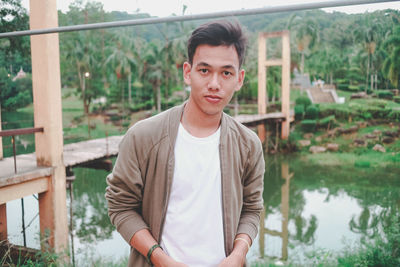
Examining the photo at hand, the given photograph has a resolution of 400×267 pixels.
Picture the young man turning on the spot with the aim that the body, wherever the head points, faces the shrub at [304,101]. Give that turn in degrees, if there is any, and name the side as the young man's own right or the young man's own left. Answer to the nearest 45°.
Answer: approximately 180°

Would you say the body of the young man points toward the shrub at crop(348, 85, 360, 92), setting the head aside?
no

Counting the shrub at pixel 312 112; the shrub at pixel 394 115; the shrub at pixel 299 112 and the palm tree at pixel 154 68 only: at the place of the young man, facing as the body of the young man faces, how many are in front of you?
0

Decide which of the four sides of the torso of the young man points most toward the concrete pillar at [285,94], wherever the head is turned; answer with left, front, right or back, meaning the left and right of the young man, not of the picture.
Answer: back

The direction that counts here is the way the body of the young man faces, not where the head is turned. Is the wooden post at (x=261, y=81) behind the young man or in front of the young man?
behind

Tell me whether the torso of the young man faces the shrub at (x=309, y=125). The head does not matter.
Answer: no

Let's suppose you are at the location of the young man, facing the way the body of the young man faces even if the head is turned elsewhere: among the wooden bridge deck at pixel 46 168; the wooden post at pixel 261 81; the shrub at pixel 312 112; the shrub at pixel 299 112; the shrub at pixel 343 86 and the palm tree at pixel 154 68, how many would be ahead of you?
0

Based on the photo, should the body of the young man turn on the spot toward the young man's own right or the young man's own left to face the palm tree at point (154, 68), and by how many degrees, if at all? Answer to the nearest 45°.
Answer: approximately 180°

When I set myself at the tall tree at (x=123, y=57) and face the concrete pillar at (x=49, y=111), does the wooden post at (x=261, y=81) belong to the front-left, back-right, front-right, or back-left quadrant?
front-left

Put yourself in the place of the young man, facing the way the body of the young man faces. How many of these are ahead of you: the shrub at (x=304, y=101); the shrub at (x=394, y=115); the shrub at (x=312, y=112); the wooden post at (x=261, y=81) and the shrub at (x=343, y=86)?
0

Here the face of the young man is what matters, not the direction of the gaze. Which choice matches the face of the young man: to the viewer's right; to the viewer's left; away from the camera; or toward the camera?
toward the camera

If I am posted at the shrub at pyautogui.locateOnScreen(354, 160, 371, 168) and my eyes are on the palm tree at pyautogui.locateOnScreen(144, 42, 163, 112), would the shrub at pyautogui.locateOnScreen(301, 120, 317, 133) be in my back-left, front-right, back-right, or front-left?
front-right

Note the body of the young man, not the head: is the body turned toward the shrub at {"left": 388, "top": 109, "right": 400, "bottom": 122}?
no

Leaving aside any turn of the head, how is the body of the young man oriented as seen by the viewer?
toward the camera
